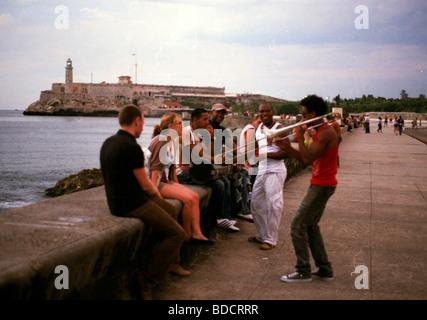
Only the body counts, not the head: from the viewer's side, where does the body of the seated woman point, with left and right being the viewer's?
facing to the right of the viewer

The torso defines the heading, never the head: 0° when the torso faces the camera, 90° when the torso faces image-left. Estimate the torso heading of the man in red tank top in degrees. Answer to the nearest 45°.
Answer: approximately 90°

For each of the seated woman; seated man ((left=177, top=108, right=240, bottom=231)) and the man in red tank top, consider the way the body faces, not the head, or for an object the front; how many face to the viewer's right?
2

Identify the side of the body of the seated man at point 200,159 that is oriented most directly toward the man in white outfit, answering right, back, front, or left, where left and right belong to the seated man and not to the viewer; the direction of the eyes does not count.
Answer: front

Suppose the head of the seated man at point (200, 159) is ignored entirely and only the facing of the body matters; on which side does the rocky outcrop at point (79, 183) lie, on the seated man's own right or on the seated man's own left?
on the seated man's own left

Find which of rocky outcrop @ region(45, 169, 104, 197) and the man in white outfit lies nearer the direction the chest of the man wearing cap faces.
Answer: the man in white outfit

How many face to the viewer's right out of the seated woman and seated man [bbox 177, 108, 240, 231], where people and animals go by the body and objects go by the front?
2

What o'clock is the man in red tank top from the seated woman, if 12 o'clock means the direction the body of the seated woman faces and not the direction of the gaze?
The man in red tank top is roughly at 1 o'clock from the seated woman.

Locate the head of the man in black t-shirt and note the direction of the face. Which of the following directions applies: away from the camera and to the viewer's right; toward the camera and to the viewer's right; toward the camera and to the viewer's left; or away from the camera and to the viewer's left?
away from the camera and to the viewer's right

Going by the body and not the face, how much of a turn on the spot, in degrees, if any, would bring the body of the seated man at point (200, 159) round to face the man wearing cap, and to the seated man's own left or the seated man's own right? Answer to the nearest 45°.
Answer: approximately 45° to the seated man's own left

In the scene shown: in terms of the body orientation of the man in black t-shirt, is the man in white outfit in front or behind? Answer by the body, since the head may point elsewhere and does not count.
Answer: in front
